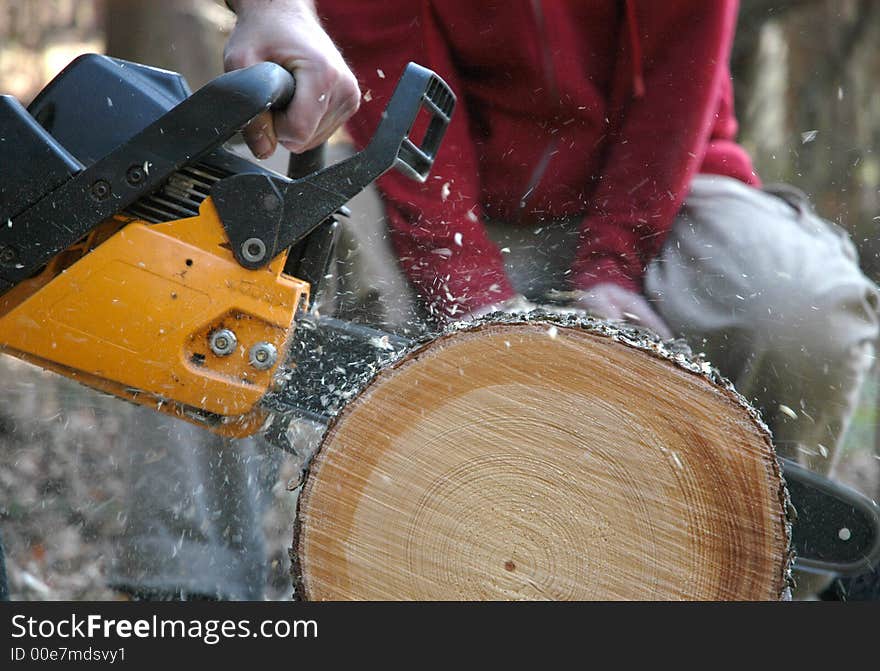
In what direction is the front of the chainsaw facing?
to the viewer's right
